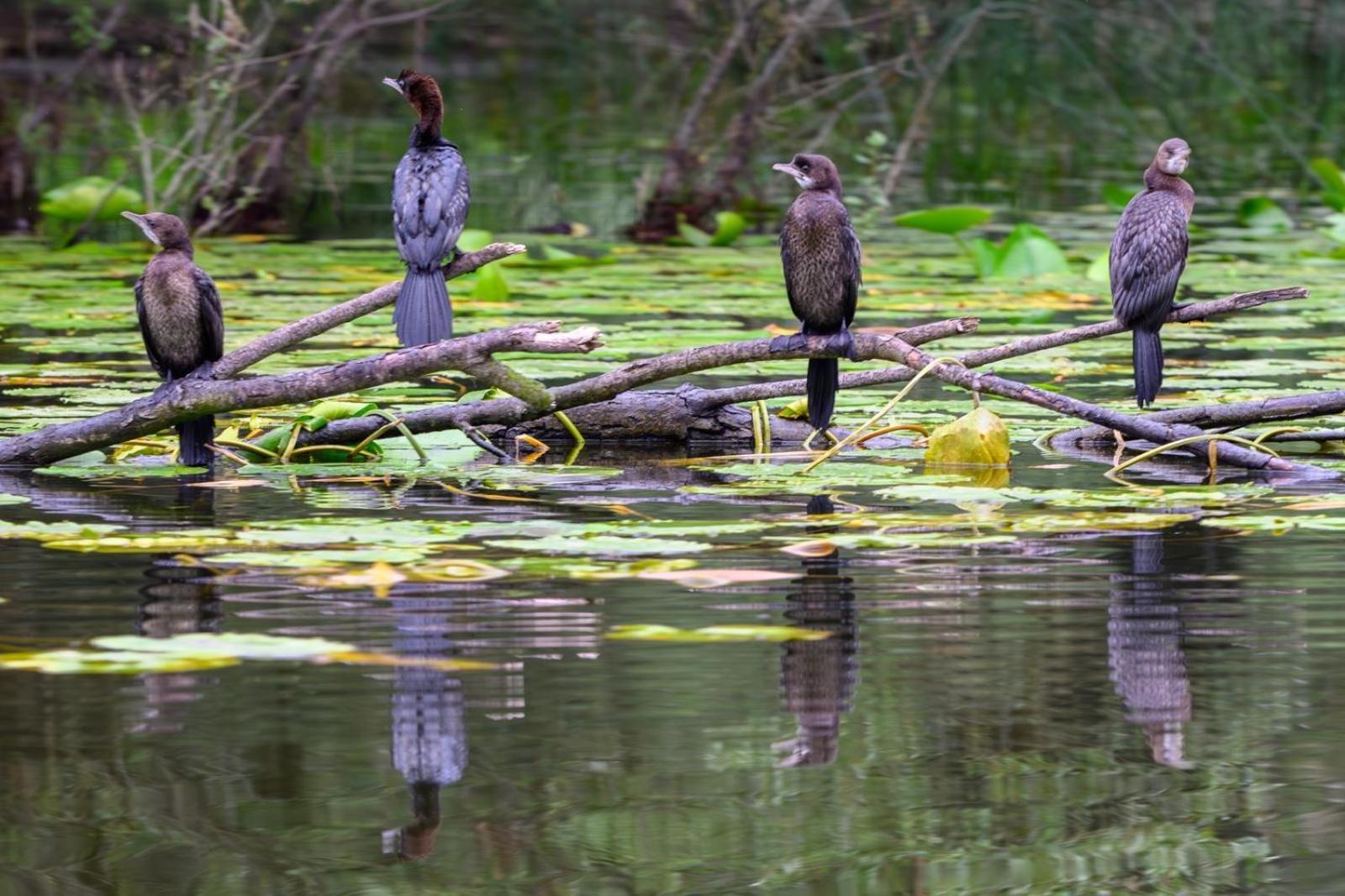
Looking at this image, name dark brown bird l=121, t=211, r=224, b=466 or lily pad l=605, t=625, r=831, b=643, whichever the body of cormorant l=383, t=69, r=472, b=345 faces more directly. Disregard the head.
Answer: the dark brown bird

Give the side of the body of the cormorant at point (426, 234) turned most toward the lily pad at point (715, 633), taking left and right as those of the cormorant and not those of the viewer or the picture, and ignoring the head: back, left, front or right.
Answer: back

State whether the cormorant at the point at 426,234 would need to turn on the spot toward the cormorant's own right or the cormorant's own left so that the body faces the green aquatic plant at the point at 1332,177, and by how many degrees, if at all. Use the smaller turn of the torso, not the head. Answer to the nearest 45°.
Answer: approximately 45° to the cormorant's own right

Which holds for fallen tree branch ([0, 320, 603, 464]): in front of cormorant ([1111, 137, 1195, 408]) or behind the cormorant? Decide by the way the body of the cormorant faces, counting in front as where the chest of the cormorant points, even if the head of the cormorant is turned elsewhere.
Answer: behind

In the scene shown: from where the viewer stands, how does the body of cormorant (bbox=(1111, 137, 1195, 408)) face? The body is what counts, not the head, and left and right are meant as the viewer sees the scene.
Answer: facing away from the viewer and to the right of the viewer

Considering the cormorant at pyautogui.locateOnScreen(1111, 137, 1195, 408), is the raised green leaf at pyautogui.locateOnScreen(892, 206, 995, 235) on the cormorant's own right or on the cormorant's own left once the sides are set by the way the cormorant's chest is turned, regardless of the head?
on the cormorant's own left

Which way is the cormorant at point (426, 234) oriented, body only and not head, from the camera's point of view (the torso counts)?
away from the camera
